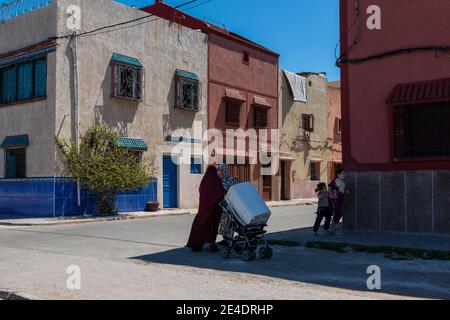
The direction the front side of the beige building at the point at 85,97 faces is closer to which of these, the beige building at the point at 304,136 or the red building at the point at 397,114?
the red building

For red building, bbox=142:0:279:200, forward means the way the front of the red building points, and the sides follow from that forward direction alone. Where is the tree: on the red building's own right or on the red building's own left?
on the red building's own right

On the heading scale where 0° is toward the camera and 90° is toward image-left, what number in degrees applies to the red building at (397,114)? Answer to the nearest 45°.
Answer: approximately 0°

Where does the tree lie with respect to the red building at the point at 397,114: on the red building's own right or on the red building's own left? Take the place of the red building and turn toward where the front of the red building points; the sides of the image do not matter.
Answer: on the red building's own right

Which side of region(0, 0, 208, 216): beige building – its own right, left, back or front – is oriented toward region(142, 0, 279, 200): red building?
left
